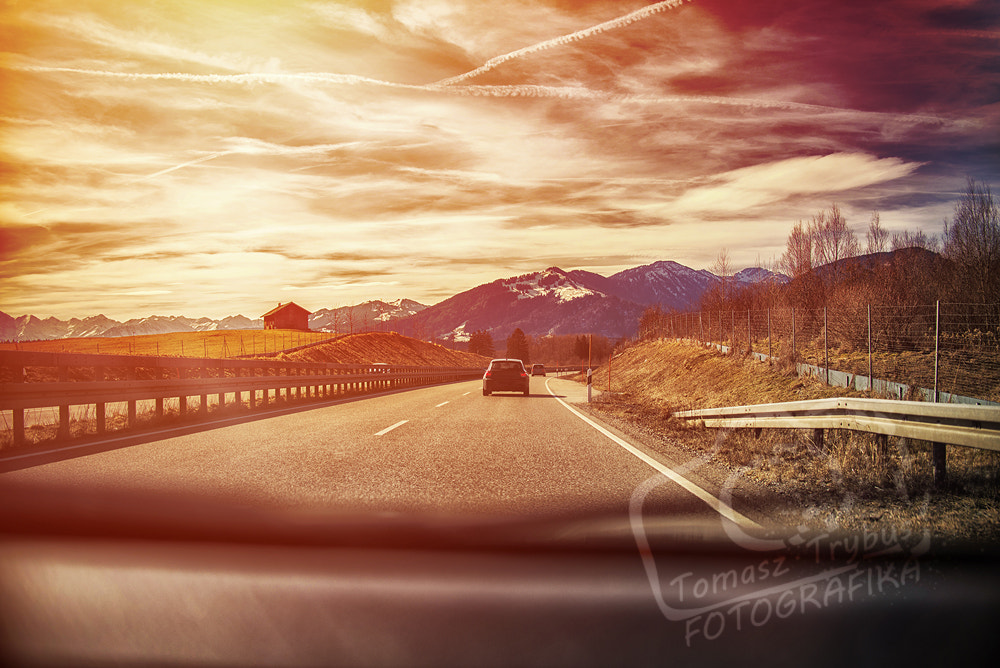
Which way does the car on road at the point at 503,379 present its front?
away from the camera

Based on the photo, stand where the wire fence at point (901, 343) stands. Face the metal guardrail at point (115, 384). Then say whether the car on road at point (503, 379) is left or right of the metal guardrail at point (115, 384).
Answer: right

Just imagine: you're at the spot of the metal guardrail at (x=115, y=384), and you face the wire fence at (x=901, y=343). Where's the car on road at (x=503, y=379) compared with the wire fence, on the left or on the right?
left

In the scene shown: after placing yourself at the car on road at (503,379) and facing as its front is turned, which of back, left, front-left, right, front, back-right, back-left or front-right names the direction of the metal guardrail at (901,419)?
back

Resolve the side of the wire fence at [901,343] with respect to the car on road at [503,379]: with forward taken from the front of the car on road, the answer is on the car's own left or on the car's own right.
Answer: on the car's own right

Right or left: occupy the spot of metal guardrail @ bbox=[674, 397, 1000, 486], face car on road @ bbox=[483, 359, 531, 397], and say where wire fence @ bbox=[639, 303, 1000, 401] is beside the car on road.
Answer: right
